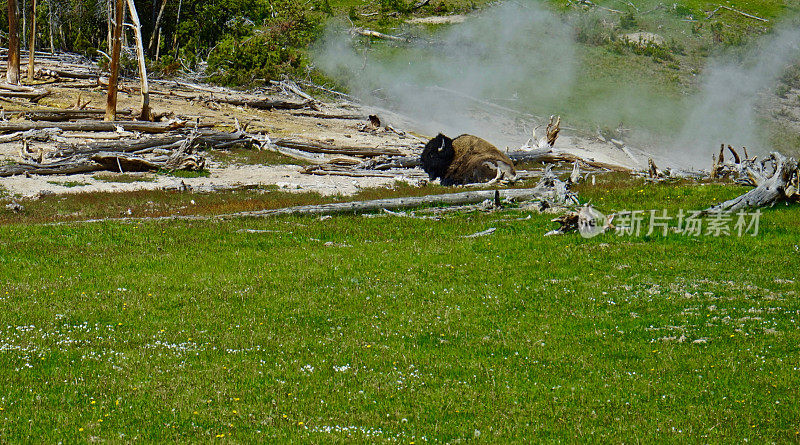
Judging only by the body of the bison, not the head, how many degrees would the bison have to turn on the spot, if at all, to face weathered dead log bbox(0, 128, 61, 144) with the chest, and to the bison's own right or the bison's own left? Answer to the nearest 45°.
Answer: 0° — it already faces it

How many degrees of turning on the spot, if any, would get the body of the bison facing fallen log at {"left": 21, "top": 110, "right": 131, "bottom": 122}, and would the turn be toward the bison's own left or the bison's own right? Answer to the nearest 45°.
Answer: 0° — it already faces it

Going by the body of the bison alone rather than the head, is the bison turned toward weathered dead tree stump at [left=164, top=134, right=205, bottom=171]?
yes

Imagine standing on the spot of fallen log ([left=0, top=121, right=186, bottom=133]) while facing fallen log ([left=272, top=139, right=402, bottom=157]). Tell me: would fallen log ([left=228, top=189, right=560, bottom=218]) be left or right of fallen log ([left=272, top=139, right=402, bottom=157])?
right

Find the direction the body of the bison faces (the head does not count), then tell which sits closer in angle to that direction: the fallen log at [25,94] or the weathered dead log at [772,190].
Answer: the fallen log

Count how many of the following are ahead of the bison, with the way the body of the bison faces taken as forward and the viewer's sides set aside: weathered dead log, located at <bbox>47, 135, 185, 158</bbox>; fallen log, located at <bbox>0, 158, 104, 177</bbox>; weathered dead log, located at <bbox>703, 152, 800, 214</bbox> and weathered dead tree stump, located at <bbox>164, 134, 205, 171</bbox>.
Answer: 3

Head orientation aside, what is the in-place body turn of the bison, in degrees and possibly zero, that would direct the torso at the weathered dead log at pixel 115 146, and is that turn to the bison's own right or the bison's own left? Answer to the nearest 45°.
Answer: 0° — it already faces it

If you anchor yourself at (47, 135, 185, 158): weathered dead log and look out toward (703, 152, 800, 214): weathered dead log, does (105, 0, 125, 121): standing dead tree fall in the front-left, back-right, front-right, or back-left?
back-left

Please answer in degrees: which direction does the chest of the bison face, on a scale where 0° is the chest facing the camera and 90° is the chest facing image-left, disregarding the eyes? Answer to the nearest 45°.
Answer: approximately 90°
